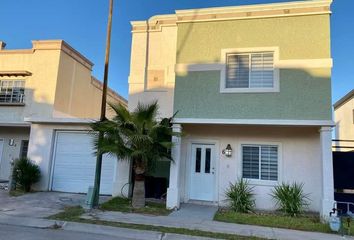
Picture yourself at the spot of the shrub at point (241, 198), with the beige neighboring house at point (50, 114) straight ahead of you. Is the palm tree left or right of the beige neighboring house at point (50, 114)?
left

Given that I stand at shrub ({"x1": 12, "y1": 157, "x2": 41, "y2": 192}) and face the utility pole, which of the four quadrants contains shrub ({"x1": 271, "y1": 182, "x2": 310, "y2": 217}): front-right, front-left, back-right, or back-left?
front-left

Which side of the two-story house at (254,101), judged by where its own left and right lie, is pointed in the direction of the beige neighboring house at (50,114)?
right

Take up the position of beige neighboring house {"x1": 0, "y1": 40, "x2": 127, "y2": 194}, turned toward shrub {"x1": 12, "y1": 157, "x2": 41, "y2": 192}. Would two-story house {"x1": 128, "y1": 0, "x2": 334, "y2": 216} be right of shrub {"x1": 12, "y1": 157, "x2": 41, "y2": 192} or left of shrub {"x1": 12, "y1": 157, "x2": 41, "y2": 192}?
left

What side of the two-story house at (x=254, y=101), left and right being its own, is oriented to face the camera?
front

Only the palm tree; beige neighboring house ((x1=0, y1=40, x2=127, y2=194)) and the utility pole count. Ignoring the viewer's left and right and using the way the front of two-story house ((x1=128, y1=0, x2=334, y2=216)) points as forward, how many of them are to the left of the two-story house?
0

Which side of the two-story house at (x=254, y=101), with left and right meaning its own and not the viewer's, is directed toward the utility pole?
right

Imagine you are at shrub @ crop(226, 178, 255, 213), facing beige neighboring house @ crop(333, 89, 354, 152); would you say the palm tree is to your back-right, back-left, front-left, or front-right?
back-left

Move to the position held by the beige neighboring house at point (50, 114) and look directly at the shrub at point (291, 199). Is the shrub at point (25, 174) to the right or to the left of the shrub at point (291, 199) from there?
right

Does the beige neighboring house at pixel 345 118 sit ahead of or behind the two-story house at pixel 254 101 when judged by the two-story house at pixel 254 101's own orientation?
behind

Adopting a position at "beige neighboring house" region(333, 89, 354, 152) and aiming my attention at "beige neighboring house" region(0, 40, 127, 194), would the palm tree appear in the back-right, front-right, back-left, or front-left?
front-left

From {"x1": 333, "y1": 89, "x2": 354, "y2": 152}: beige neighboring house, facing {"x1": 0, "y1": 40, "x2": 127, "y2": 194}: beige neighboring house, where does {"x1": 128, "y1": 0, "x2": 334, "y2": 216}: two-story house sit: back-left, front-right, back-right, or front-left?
front-left

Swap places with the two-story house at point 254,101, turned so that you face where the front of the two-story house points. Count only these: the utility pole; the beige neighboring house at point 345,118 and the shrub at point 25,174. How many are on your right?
2
